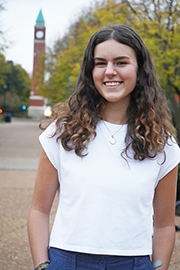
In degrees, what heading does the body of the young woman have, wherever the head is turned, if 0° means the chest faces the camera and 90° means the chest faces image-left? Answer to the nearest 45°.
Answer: approximately 0°
